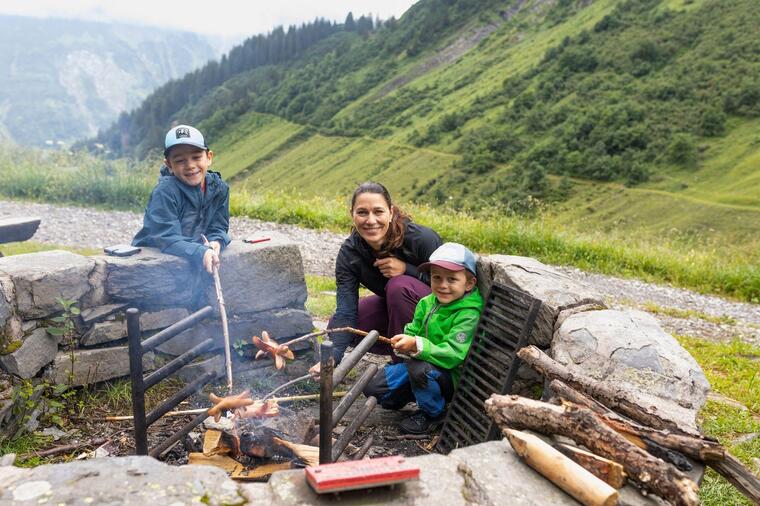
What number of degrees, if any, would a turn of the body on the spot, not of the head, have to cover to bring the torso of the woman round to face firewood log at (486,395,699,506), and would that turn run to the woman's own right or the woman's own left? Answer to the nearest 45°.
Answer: approximately 90° to the woman's own left

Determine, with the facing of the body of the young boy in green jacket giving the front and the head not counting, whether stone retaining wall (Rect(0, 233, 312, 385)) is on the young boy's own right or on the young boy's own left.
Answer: on the young boy's own right

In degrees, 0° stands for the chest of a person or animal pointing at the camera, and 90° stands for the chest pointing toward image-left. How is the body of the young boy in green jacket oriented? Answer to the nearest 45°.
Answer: approximately 45°

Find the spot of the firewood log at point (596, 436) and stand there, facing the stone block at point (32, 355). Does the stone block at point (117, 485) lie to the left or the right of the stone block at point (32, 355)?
left

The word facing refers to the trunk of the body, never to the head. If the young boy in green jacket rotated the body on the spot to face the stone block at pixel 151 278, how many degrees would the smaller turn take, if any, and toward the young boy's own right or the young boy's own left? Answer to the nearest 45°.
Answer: approximately 45° to the young boy's own right

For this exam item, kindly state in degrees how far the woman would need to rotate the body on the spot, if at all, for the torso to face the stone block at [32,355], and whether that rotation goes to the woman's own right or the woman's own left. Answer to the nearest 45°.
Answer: approximately 45° to the woman's own right

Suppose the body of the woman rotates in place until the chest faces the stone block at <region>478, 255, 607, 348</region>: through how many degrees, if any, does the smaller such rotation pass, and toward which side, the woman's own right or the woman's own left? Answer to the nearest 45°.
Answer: approximately 135° to the woman's own left

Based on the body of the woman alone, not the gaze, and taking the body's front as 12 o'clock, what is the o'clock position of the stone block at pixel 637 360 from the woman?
The stone block is roughly at 9 o'clock from the woman.

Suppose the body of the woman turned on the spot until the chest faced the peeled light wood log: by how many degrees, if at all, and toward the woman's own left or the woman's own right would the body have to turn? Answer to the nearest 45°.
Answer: approximately 45° to the woman's own left
